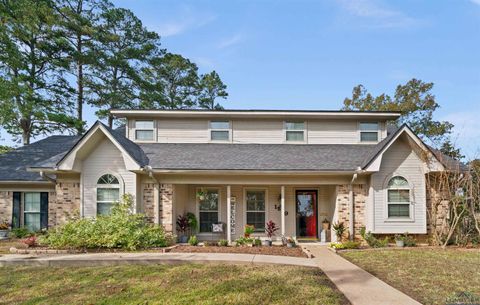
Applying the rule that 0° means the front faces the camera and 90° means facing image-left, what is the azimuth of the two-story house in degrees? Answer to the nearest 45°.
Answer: approximately 0°

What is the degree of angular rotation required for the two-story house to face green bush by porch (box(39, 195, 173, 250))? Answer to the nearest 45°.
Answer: approximately 45° to its right

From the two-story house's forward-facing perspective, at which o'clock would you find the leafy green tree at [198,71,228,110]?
The leafy green tree is roughly at 6 o'clock from the two-story house.

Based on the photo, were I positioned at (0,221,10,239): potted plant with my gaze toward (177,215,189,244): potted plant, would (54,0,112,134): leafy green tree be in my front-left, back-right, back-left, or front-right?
back-left

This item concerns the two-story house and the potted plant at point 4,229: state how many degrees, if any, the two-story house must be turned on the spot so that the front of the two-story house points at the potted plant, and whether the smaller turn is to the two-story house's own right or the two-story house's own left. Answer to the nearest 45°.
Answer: approximately 90° to the two-story house's own right

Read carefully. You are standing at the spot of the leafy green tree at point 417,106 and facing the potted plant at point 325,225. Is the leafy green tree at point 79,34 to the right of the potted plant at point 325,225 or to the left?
right

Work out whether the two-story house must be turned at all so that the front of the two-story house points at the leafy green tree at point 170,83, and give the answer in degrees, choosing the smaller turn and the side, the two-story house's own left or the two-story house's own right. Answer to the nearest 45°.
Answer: approximately 180°

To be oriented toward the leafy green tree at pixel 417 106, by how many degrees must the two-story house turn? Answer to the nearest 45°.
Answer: approximately 135° to its left

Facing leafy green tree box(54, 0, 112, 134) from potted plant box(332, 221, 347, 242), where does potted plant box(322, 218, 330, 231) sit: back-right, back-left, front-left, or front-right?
front-right
